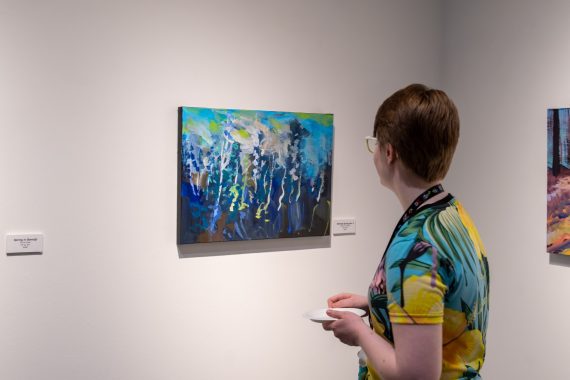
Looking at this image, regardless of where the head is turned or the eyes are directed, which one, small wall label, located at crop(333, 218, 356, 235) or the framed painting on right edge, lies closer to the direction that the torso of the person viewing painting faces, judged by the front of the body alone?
the small wall label

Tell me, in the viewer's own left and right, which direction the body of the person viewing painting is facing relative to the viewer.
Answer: facing away from the viewer and to the left of the viewer

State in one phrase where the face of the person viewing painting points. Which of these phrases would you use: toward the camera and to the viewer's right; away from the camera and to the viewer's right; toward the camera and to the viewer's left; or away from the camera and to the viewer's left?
away from the camera and to the viewer's left

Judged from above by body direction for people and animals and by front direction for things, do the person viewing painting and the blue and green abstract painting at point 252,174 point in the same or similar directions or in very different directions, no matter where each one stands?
very different directions

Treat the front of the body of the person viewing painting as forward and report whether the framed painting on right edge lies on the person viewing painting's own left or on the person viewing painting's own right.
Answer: on the person viewing painting's own right

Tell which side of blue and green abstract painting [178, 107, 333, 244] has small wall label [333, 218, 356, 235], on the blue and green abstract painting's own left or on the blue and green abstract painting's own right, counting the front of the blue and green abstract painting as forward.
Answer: on the blue and green abstract painting's own left

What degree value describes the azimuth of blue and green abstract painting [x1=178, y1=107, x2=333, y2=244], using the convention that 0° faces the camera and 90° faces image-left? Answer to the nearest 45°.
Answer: approximately 315°

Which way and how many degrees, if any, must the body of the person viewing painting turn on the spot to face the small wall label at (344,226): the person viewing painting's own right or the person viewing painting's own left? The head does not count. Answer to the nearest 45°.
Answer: approximately 45° to the person viewing painting's own right

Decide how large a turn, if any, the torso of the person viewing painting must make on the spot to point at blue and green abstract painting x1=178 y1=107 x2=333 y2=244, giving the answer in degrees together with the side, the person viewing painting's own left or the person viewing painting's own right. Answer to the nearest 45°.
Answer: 0° — they already face it
